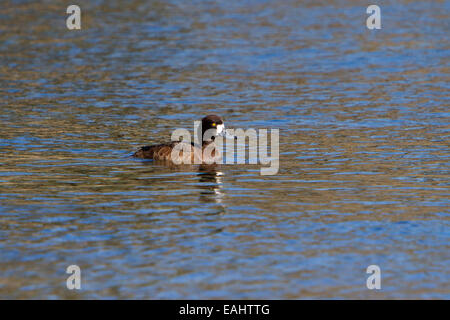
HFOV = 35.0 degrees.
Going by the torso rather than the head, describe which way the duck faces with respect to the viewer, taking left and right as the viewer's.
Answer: facing to the right of the viewer
